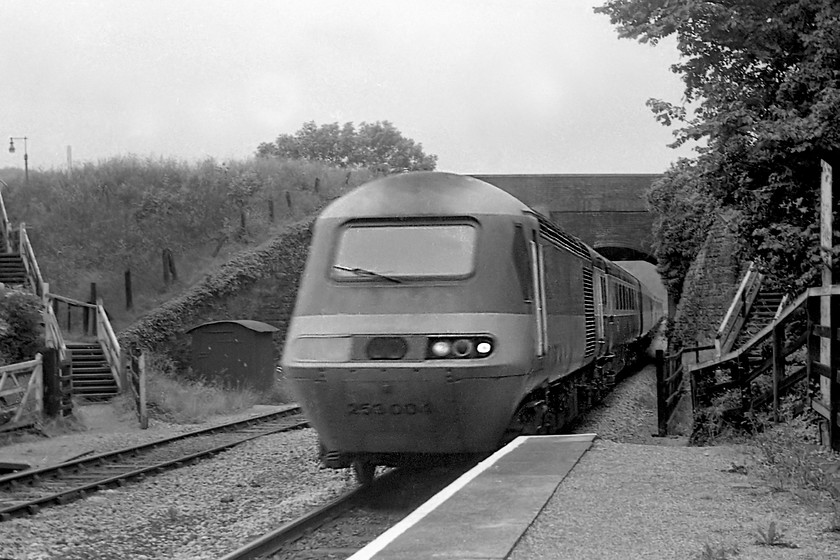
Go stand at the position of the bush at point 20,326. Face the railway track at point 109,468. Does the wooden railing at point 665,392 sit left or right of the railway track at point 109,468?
left

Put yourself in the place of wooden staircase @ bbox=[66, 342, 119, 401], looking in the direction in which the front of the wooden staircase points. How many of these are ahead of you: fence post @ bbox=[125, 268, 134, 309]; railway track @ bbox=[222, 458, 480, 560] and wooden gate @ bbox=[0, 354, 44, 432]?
2

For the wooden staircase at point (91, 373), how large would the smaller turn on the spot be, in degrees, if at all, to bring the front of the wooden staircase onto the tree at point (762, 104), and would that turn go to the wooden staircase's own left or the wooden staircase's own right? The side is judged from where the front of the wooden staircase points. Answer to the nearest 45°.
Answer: approximately 45° to the wooden staircase's own left

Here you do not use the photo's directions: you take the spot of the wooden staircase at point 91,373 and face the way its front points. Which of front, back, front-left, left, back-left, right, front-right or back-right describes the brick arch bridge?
back-left

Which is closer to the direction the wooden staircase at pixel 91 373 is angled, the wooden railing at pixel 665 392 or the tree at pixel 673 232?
the wooden railing

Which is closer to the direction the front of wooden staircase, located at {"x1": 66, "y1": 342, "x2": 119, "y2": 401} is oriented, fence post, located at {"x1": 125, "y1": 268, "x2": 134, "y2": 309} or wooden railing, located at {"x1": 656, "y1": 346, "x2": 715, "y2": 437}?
the wooden railing

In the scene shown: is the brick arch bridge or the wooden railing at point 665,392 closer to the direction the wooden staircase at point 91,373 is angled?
the wooden railing

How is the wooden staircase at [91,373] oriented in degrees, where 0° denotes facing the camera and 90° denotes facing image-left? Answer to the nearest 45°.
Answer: approximately 0°

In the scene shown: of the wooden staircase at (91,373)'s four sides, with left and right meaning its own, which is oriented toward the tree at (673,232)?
left
